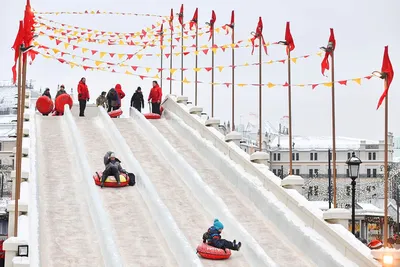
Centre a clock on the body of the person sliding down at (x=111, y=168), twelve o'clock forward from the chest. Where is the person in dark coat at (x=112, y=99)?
The person in dark coat is roughly at 6 o'clock from the person sliding down.

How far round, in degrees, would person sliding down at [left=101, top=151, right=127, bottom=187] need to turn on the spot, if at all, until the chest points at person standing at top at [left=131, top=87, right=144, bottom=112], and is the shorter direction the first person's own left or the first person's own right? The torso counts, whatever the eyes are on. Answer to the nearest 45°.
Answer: approximately 180°

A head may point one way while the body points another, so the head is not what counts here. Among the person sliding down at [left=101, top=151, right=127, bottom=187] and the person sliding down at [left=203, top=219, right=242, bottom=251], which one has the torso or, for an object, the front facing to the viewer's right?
the person sliding down at [left=203, top=219, right=242, bottom=251]

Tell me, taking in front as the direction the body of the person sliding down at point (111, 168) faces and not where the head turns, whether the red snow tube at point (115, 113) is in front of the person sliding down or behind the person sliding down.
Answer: behind

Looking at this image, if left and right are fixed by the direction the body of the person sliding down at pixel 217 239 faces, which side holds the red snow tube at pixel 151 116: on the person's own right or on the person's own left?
on the person's own left

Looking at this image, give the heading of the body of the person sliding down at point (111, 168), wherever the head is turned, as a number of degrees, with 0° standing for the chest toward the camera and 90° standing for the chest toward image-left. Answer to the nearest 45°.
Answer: approximately 0°

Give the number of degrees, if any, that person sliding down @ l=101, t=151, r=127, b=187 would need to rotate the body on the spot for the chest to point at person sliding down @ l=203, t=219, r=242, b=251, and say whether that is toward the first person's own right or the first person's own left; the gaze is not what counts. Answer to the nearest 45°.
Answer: approximately 45° to the first person's own left

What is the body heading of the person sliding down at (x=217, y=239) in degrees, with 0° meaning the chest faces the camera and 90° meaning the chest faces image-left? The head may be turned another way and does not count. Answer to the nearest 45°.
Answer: approximately 270°
